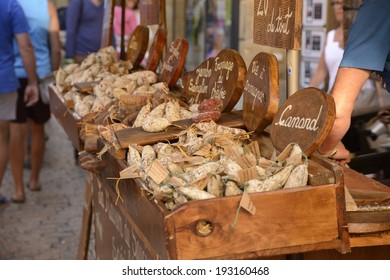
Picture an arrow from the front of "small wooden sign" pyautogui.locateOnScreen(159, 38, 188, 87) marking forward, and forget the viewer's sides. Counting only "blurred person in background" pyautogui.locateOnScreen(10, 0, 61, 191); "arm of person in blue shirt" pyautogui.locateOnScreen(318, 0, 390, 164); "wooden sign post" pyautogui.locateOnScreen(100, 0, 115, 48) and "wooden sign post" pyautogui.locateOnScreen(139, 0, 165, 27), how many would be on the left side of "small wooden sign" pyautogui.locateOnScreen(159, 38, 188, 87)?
1

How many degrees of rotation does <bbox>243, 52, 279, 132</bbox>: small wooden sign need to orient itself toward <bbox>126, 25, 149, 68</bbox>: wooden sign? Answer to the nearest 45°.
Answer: approximately 90° to its right

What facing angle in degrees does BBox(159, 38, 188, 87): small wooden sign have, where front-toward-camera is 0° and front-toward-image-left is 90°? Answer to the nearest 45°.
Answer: approximately 45°

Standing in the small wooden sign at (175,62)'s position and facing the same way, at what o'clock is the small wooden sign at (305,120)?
the small wooden sign at (305,120) is roughly at 10 o'clock from the small wooden sign at (175,62).

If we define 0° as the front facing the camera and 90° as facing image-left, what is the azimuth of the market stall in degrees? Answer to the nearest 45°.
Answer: approximately 45°

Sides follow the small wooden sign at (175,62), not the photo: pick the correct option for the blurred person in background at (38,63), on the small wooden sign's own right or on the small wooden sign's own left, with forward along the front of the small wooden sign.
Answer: on the small wooden sign's own right

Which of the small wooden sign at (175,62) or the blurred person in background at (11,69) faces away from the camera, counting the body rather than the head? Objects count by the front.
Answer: the blurred person in background

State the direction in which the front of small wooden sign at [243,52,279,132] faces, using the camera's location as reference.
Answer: facing the viewer and to the left of the viewer

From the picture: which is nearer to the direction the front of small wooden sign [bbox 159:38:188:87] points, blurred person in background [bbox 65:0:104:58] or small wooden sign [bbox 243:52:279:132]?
the small wooden sign [bbox 243:52:279:132]

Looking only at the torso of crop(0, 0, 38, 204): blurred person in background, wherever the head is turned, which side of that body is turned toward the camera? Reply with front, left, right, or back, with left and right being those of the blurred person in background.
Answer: back
